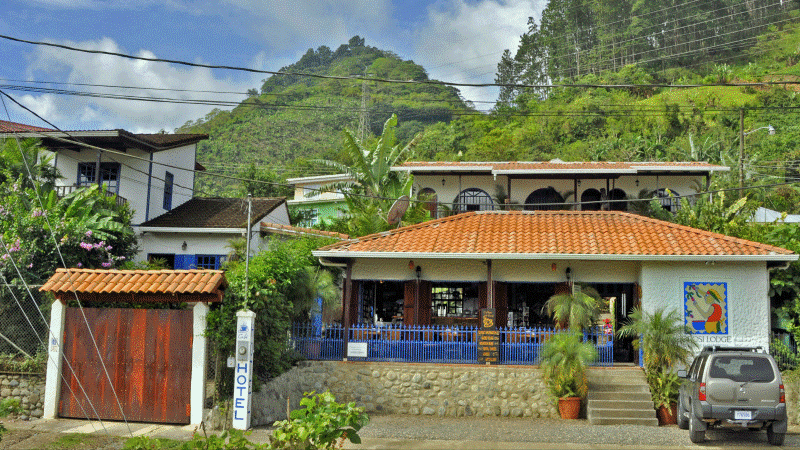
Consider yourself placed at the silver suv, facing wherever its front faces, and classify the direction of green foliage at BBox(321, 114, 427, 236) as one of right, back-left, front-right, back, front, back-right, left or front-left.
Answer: front-left

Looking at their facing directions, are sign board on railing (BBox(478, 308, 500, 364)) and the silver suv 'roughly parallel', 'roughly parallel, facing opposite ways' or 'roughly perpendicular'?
roughly parallel, facing opposite ways

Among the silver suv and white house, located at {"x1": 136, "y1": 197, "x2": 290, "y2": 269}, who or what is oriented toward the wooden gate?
the white house

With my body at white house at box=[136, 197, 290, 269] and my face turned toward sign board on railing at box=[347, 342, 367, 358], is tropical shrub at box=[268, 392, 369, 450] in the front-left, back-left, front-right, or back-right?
front-right

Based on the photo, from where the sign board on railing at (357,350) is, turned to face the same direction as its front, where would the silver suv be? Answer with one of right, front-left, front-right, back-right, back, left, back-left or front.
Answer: front-left

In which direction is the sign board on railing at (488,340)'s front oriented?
toward the camera

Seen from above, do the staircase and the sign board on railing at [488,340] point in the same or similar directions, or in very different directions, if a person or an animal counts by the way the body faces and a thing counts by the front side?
same or similar directions

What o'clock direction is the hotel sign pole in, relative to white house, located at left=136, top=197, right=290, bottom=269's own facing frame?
The hotel sign pole is roughly at 12 o'clock from the white house.

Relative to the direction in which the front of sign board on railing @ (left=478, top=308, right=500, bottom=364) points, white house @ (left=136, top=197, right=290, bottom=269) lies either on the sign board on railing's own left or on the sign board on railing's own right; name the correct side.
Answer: on the sign board on railing's own right

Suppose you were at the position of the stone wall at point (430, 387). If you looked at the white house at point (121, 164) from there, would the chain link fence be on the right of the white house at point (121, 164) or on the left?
left

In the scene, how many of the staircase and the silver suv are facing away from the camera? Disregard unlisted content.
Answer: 1

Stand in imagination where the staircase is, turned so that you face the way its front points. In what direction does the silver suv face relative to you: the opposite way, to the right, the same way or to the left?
the opposite way

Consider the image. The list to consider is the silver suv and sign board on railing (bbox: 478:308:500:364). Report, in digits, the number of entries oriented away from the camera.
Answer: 1

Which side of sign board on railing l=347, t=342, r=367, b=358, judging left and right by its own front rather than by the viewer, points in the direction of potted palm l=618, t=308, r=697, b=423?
left

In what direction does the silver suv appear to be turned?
away from the camera

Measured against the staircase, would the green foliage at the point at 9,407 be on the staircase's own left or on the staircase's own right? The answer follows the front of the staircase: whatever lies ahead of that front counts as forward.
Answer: on the staircase's own right

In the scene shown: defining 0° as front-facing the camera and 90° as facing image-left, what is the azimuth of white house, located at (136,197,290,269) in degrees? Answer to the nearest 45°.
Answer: approximately 0°

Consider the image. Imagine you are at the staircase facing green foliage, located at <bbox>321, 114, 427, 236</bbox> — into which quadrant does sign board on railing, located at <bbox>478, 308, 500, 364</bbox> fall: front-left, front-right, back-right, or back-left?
front-left
